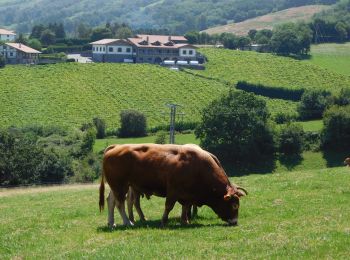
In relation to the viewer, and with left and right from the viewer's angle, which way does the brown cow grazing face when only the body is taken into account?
facing to the right of the viewer
